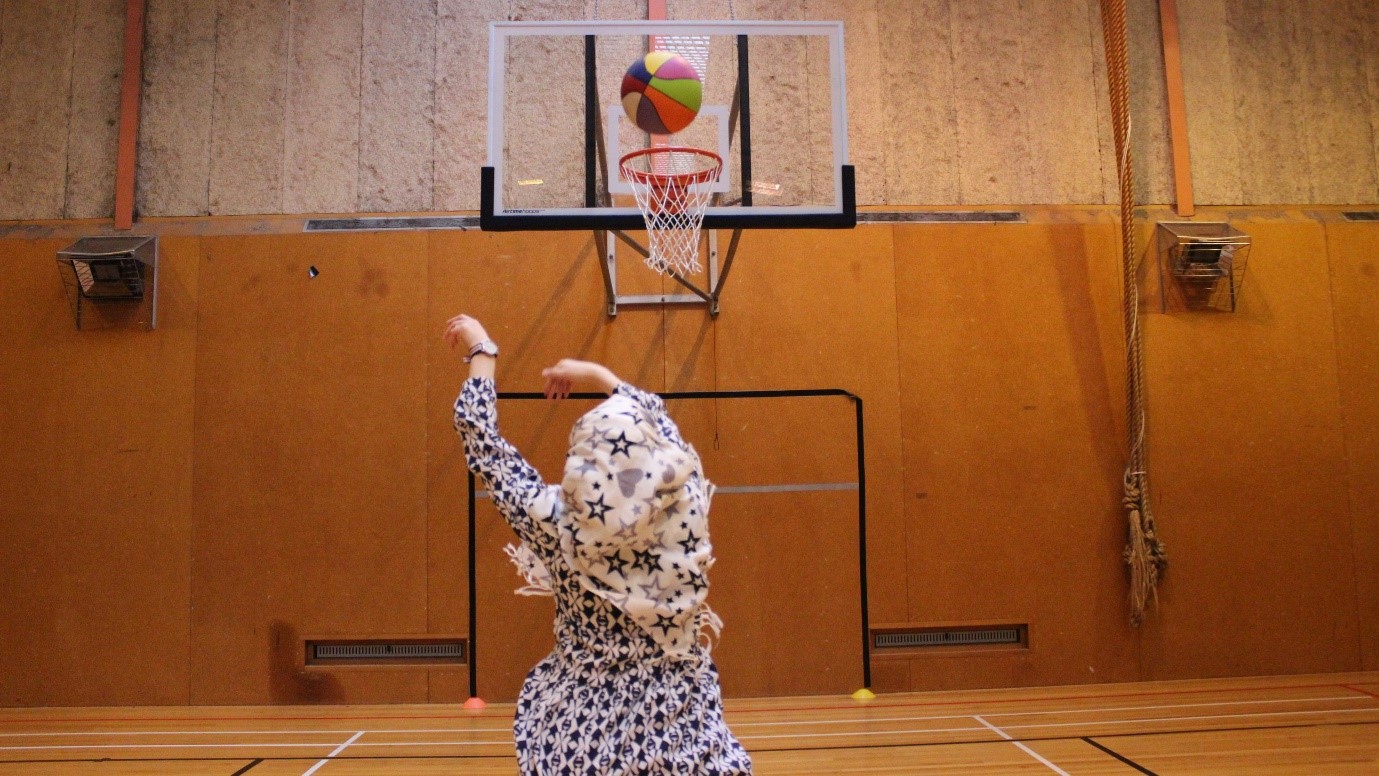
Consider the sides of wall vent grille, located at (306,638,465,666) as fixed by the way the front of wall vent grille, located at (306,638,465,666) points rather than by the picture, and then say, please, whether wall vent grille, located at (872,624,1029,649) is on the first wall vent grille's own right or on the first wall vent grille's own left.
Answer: on the first wall vent grille's own left

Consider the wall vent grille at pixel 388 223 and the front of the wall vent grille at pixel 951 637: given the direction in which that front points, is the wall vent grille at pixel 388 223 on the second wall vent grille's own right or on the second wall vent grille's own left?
on the second wall vent grille's own right

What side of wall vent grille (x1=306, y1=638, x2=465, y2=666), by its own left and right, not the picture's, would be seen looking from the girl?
front

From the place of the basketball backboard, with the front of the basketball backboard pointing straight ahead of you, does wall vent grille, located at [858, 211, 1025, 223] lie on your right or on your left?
on your left

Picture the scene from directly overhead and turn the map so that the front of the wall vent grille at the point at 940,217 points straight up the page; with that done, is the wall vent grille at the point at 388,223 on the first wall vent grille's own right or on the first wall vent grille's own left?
on the first wall vent grille's own right

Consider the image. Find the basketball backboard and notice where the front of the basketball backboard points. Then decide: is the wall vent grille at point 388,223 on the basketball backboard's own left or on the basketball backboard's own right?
on the basketball backboard's own right

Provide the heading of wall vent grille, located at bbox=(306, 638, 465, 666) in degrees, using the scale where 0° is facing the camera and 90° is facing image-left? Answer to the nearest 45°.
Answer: approximately 0°

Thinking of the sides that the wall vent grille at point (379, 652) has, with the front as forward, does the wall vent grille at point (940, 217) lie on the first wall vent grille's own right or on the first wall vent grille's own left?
on the first wall vent grille's own left

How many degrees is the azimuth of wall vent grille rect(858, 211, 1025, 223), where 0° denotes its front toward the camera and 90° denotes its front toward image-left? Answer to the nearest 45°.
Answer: approximately 0°
